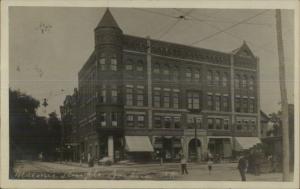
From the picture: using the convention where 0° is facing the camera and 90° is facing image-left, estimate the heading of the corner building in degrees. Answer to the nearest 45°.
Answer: approximately 315°

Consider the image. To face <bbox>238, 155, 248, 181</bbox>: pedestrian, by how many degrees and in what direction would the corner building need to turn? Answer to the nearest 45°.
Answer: approximately 45° to its left
